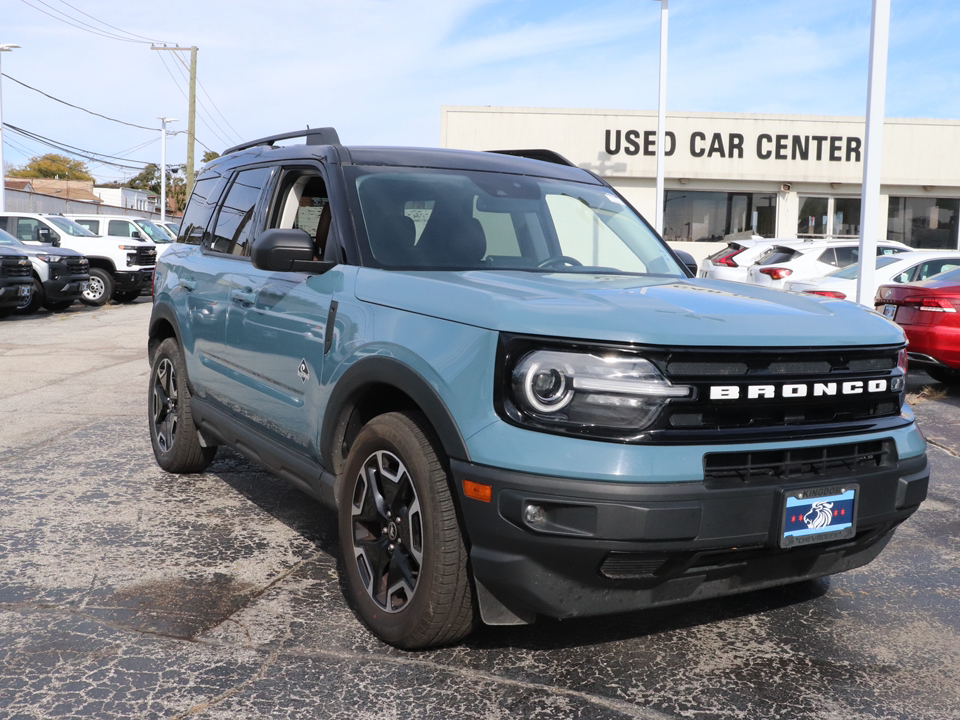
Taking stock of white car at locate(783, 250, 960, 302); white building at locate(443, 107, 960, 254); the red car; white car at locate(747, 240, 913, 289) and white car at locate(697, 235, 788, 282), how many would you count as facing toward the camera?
1

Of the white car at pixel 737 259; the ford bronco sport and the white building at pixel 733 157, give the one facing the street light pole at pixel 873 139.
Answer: the white building

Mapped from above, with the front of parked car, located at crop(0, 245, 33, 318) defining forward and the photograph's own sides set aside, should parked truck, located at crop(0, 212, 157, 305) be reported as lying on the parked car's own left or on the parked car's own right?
on the parked car's own left

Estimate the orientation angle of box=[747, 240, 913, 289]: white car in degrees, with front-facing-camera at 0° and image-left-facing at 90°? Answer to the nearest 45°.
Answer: approximately 225°

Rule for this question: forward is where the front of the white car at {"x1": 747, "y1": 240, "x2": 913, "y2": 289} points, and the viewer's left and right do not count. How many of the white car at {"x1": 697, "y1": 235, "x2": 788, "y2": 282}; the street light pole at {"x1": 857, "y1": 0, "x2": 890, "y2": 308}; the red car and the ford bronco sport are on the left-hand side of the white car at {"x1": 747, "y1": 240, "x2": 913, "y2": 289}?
1

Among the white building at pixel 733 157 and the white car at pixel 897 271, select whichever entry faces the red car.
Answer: the white building

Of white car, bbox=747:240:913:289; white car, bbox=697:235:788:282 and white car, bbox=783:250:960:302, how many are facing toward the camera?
0

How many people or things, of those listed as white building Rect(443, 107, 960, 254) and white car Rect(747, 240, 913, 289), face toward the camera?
1

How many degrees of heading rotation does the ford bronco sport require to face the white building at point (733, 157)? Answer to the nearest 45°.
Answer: approximately 135° to its left

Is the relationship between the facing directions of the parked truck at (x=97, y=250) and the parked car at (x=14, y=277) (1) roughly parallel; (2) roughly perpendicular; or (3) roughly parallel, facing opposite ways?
roughly parallel

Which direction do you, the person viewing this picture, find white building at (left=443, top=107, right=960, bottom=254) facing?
facing the viewer

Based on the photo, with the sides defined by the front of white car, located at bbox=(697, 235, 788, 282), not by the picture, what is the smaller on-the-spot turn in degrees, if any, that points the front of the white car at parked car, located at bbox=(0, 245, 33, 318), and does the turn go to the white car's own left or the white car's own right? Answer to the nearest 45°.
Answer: approximately 135° to the white car's own left

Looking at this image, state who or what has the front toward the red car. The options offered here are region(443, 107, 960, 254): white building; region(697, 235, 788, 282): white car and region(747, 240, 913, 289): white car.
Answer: the white building

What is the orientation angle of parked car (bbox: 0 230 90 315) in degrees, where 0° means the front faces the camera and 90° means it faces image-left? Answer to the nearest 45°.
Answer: approximately 315°

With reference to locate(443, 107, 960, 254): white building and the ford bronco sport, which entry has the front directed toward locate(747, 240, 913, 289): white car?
the white building
